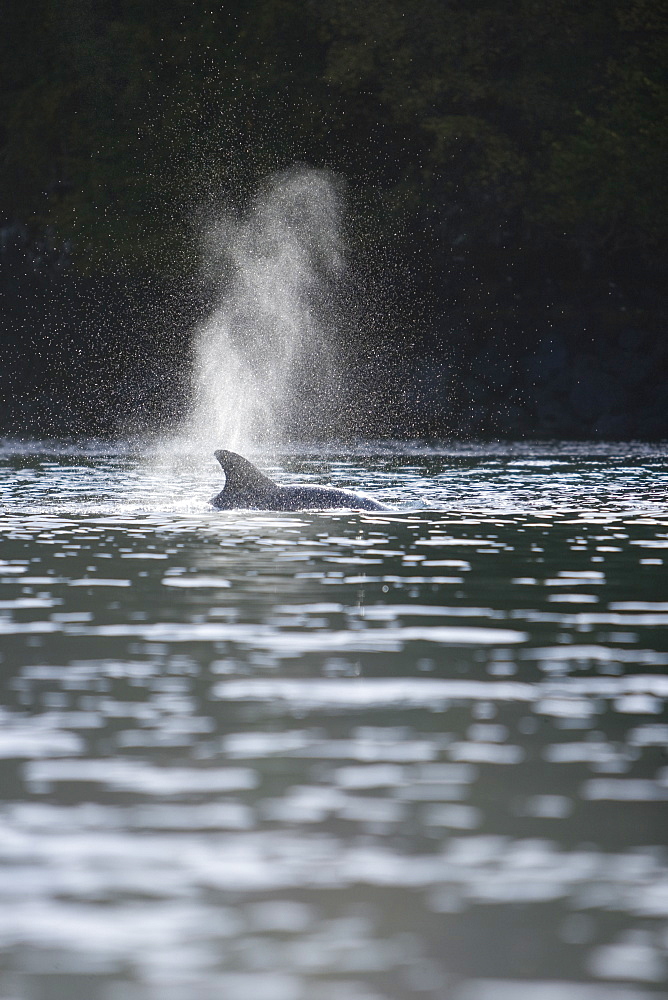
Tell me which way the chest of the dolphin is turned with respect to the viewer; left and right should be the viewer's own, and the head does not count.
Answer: facing to the right of the viewer
